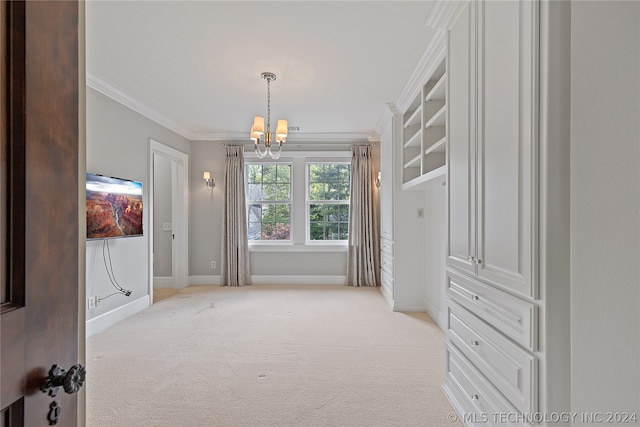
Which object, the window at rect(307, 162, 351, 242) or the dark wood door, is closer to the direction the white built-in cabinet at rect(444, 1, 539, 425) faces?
the dark wood door

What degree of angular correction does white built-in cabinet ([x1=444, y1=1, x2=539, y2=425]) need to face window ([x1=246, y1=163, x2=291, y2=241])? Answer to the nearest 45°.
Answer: approximately 90° to its right

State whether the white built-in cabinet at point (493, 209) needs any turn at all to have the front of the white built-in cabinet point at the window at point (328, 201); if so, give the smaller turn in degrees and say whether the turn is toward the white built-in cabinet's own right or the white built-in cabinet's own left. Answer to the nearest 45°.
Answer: approximately 90° to the white built-in cabinet's own right

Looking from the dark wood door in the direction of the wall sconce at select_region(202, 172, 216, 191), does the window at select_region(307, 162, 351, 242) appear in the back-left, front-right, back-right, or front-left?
front-right

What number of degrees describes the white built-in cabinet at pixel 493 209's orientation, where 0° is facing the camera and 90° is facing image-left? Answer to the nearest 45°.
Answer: approximately 45°

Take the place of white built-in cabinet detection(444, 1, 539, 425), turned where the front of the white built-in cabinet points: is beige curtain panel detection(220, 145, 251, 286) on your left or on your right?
on your right

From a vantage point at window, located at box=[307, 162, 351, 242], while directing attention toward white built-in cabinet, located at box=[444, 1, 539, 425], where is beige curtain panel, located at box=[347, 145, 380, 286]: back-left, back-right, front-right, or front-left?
front-left

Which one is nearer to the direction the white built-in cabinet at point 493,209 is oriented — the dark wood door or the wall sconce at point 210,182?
the dark wood door

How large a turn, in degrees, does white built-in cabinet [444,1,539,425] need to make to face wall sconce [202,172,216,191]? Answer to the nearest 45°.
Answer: approximately 90° to its right
